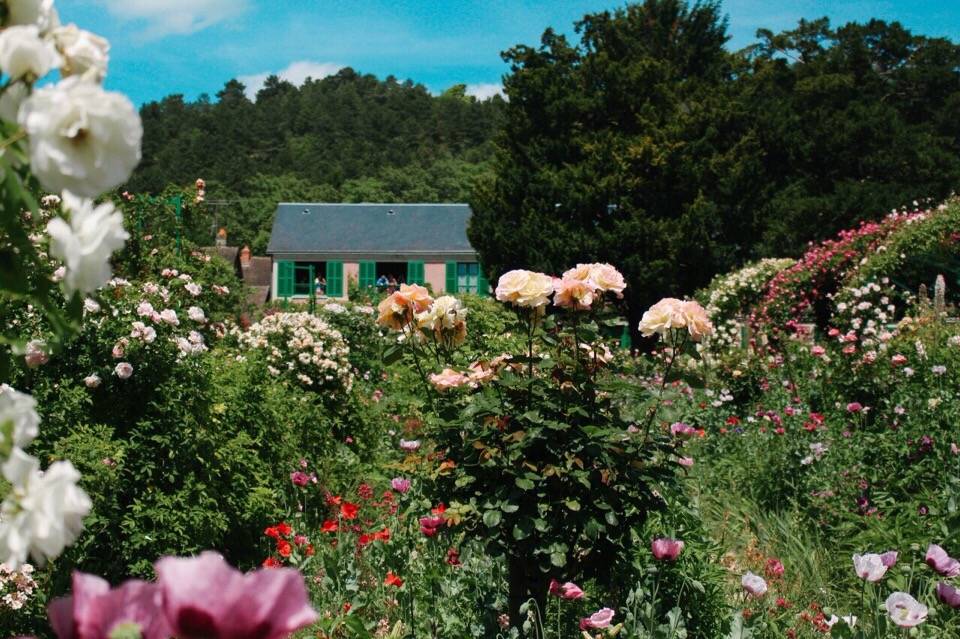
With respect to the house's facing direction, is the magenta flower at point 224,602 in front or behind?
in front

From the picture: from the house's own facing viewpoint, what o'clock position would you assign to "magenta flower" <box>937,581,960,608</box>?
The magenta flower is roughly at 12 o'clock from the house.

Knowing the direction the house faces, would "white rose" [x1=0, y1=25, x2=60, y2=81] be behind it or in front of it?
in front

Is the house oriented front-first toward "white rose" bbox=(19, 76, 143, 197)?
yes

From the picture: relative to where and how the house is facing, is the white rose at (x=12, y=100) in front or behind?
in front

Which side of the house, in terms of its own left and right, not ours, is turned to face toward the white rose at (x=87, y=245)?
front

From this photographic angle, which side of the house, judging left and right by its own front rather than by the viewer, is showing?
front

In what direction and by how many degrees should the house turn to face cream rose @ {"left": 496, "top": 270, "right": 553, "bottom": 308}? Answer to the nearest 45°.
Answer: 0° — it already faces it

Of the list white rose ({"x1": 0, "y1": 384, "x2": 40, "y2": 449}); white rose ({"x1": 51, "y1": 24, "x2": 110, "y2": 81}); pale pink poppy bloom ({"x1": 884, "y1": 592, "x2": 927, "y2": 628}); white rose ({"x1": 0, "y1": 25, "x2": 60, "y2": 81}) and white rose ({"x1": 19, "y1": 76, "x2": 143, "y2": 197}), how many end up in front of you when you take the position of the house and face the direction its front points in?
5

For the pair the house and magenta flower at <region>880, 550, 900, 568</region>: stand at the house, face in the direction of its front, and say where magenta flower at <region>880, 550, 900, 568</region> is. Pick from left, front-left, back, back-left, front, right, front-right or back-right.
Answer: front

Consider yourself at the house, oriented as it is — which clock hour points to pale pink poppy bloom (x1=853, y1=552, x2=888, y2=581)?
The pale pink poppy bloom is roughly at 12 o'clock from the house.

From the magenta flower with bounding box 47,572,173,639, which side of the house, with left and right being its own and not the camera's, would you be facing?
front
